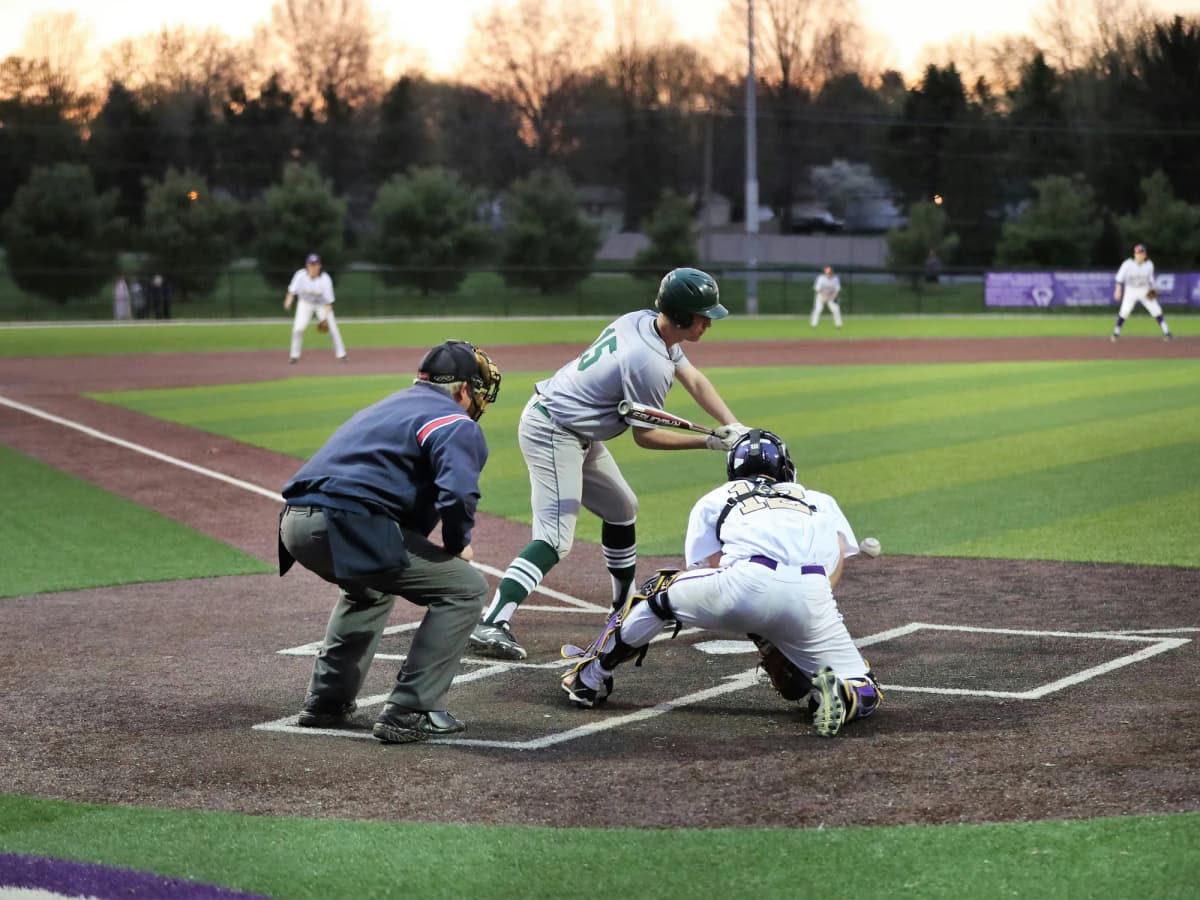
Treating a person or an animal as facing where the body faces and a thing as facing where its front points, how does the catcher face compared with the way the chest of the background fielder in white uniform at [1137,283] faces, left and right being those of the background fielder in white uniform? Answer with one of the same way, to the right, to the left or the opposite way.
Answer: the opposite way

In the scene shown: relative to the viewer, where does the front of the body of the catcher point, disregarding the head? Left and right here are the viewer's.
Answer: facing away from the viewer

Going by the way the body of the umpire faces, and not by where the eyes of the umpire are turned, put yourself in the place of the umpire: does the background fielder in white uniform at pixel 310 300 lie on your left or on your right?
on your left

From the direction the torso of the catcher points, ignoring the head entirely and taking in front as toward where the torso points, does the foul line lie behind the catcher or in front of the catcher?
in front

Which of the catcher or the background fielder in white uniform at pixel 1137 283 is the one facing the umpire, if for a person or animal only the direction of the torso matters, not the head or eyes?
the background fielder in white uniform

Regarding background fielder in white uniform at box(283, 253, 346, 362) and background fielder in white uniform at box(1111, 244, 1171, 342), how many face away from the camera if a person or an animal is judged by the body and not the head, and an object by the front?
0

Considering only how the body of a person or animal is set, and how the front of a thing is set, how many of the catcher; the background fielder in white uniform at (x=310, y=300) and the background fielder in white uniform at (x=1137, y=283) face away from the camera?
1

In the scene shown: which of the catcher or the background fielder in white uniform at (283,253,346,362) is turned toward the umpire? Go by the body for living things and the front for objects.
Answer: the background fielder in white uniform

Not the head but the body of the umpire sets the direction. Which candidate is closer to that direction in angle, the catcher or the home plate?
the home plate

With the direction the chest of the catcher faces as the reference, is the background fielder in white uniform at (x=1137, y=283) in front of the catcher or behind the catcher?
in front

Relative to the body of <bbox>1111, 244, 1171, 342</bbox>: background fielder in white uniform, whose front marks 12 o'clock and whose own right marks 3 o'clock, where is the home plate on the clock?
The home plate is roughly at 12 o'clock from the background fielder in white uniform.

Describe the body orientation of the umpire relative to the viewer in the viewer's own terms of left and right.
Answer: facing away from the viewer and to the right of the viewer

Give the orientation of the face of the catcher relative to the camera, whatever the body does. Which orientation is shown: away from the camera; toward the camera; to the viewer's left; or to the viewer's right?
away from the camera

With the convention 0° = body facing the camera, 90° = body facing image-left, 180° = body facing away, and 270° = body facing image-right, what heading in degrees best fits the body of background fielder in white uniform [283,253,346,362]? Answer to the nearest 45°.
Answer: approximately 0°

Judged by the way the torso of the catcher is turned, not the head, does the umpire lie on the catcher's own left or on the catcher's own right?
on the catcher's own left

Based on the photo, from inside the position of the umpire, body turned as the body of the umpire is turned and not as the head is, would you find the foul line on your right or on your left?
on your left

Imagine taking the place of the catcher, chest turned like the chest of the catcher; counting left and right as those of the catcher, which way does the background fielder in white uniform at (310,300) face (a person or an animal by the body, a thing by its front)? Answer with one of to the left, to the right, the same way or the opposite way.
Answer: the opposite way
